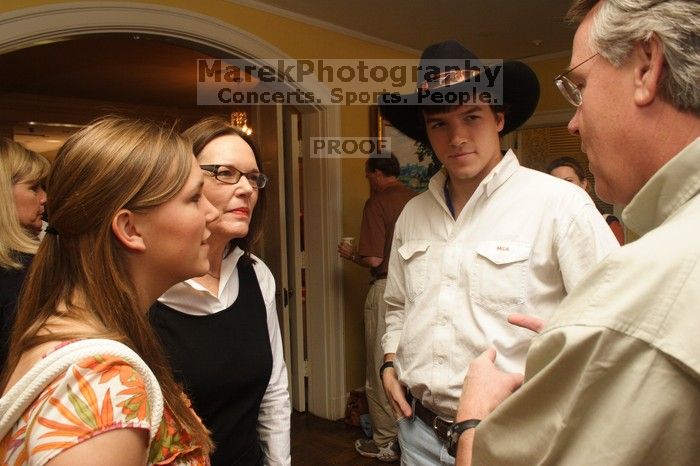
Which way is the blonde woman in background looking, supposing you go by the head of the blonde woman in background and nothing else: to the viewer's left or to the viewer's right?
to the viewer's right

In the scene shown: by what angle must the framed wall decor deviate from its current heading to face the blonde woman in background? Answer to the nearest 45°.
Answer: approximately 45° to its right

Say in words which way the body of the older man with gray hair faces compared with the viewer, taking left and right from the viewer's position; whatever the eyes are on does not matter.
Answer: facing away from the viewer and to the left of the viewer

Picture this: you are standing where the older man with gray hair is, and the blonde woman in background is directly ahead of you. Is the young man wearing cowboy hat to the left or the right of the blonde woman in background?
right

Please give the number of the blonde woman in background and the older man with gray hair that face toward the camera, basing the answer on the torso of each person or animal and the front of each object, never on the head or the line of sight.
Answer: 0

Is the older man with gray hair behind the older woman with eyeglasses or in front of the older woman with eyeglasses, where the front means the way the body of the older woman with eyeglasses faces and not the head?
in front

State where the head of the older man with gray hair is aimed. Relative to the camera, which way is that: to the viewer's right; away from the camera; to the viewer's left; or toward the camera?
to the viewer's left

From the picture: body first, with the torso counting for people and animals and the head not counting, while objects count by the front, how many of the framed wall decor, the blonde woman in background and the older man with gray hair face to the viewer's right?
1

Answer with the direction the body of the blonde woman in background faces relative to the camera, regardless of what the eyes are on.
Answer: to the viewer's right

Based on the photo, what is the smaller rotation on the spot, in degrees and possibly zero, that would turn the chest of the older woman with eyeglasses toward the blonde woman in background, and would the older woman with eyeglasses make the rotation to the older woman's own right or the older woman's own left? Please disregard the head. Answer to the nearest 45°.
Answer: approximately 180°
